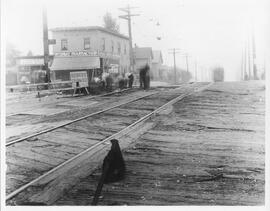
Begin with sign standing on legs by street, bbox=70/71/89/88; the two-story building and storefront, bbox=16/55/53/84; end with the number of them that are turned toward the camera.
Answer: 3

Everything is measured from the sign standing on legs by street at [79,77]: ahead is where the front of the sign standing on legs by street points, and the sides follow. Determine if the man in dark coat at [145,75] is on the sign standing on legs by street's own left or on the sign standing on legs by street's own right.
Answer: on the sign standing on legs by street's own left

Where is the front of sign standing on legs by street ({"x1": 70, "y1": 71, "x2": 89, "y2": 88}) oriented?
toward the camera

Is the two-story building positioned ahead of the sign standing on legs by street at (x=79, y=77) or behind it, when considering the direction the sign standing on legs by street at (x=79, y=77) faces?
behind

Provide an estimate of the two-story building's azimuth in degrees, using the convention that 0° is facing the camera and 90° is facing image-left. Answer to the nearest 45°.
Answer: approximately 0°

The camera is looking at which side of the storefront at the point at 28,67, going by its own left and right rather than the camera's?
front

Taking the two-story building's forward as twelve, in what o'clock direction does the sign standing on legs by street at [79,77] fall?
The sign standing on legs by street is roughly at 12 o'clock from the two-story building.
